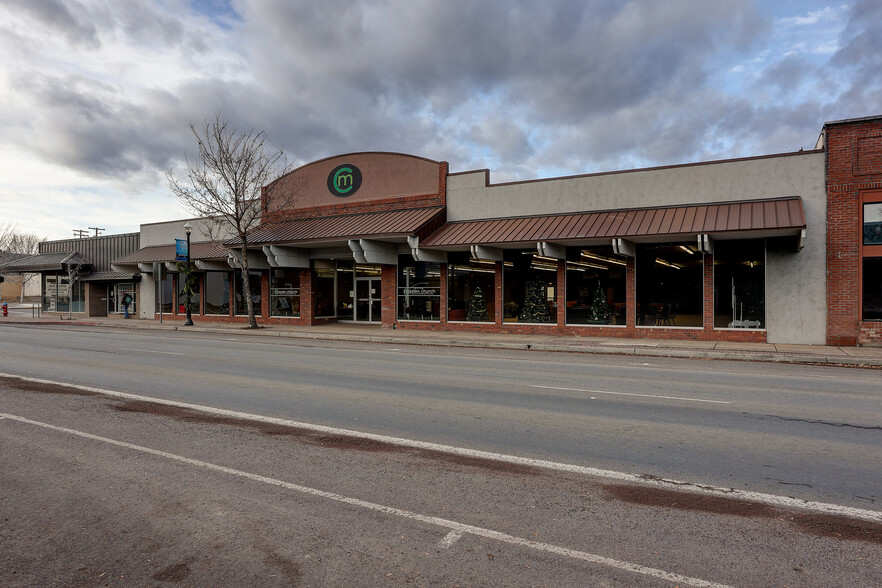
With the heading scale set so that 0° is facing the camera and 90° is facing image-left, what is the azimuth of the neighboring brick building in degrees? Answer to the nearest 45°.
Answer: approximately 0°

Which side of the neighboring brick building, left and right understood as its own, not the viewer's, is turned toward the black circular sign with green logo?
right

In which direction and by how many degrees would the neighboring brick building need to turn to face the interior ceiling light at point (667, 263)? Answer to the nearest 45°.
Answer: approximately 90° to its right

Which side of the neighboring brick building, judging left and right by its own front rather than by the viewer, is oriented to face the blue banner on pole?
right

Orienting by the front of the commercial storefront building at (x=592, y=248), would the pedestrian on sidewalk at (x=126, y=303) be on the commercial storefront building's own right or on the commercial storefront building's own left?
on the commercial storefront building's own right

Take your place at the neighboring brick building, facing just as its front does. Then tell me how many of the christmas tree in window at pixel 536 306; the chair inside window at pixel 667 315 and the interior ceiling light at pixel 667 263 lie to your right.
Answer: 3
